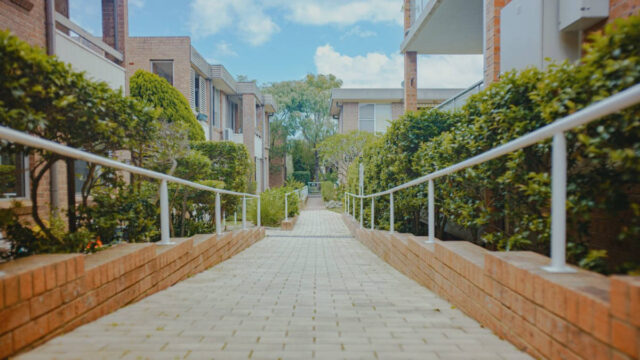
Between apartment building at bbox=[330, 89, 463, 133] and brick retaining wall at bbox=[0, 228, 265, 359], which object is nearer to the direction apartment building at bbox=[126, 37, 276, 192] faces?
the apartment building

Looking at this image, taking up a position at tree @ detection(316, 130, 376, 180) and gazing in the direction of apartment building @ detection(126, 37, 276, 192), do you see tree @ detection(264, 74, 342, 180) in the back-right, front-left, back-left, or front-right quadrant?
back-right

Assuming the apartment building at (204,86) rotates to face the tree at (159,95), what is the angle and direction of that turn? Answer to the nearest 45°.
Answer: approximately 90° to its right

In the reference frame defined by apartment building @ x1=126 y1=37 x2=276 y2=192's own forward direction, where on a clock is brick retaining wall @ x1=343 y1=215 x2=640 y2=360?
The brick retaining wall is roughly at 3 o'clock from the apartment building.

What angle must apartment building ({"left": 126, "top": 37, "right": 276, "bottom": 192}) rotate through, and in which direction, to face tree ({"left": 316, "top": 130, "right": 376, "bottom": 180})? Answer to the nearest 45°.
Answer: approximately 45° to its left

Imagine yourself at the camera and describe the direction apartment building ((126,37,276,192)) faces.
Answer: facing to the right of the viewer

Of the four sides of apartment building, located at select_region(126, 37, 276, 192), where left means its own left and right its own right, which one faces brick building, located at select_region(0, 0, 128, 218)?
right

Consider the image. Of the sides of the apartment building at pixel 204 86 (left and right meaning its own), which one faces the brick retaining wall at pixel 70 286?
right

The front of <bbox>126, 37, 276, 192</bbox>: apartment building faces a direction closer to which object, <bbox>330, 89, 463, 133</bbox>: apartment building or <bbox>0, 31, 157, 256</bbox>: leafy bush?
the apartment building
